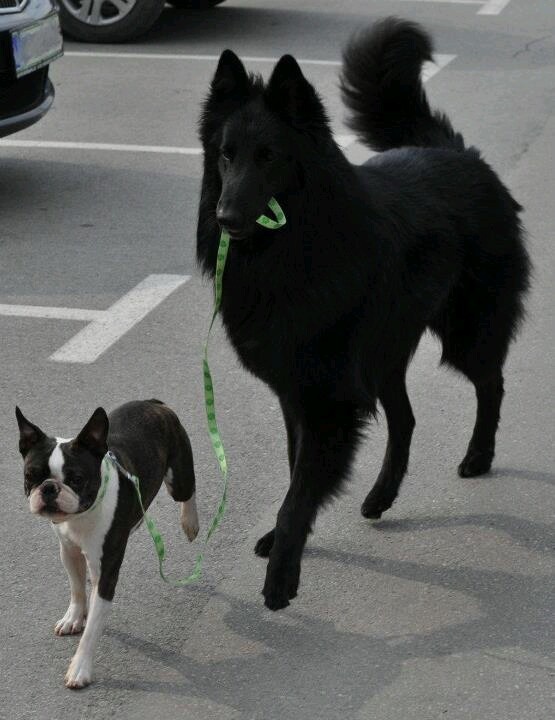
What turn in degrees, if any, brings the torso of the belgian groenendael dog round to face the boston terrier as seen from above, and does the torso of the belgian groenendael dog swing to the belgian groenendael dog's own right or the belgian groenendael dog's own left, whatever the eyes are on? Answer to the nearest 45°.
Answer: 0° — it already faces it

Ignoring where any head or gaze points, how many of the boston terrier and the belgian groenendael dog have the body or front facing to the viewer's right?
0

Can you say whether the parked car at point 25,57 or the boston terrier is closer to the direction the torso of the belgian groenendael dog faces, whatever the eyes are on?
the boston terrier

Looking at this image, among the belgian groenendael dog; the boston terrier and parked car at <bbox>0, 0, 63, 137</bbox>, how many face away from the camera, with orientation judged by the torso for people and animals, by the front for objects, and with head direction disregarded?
0

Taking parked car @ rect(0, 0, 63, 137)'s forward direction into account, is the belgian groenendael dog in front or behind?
in front

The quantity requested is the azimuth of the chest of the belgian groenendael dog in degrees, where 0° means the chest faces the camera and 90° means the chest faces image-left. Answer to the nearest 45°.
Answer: approximately 45°

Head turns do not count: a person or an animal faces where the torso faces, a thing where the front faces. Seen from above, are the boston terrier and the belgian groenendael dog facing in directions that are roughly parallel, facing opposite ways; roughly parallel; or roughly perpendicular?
roughly parallel

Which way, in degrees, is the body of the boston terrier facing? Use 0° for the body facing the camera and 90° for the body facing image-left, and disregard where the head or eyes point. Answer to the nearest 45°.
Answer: approximately 45°

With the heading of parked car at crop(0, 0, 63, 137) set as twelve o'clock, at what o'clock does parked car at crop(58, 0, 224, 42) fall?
parked car at crop(58, 0, 224, 42) is roughly at 8 o'clock from parked car at crop(0, 0, 63, 137).

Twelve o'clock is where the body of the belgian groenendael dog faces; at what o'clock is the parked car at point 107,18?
The parked car is roughly at 4 o'clock from the belgian groenendael dog.

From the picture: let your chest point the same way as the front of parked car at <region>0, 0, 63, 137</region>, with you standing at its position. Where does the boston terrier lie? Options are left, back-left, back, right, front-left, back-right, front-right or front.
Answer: front-right

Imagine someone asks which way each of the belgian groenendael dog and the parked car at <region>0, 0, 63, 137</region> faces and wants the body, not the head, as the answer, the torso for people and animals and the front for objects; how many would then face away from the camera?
0
